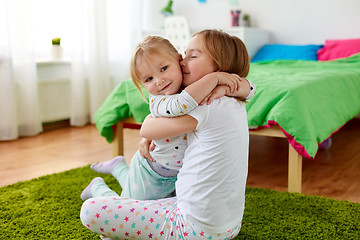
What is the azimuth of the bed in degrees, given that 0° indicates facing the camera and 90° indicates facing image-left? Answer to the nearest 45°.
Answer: approximately 45°

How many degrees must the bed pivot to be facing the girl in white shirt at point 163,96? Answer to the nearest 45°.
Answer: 0° — it already faces them
